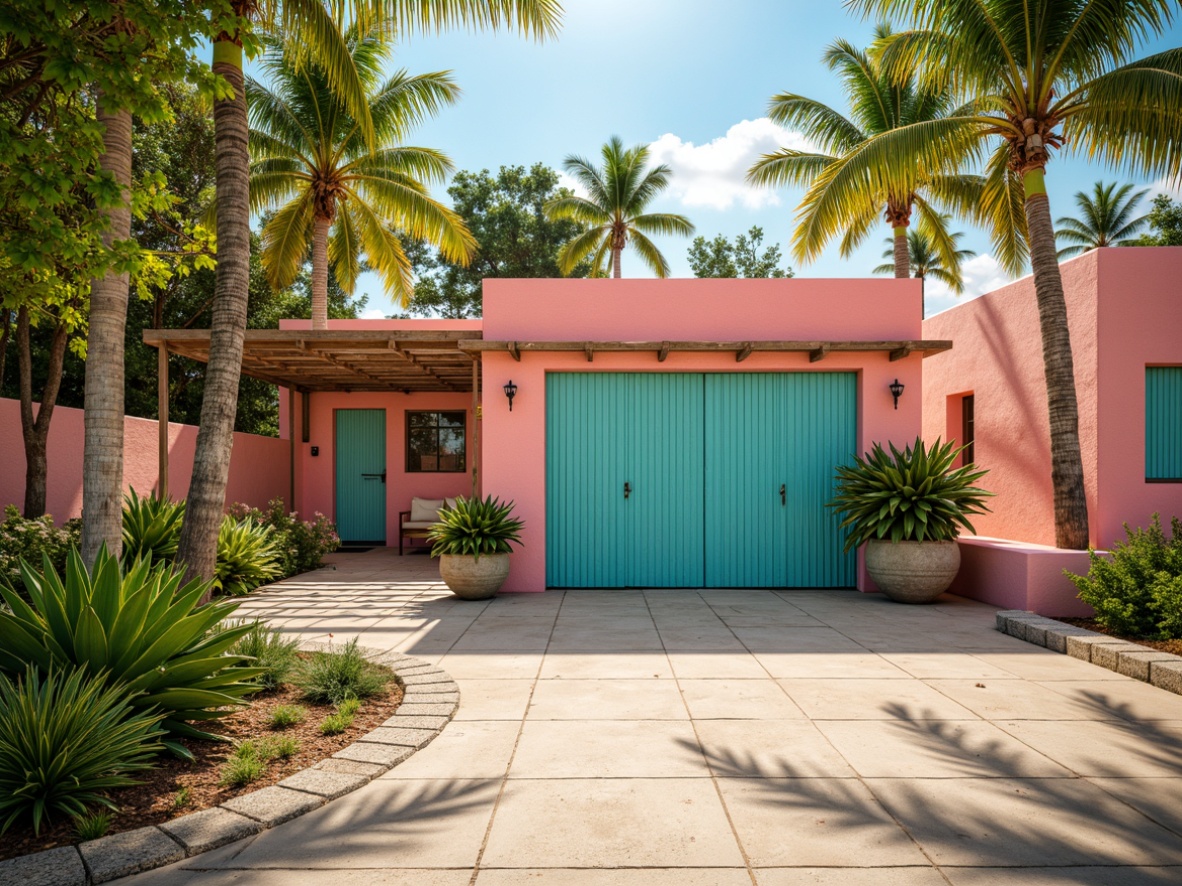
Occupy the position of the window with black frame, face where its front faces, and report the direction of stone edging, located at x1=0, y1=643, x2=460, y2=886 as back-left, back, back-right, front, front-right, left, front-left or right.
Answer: front

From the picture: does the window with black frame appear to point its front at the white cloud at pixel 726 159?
no

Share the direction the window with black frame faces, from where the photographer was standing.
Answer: facing the viewer

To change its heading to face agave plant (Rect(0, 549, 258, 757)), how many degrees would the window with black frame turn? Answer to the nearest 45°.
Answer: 0° — it already faces it

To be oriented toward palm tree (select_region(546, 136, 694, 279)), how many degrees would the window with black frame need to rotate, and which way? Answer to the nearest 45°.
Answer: approximately 135° to its left

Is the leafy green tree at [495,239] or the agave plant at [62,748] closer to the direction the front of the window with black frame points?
the agave plant

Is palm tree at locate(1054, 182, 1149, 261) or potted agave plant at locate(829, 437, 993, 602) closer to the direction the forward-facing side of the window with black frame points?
the potted agave plant

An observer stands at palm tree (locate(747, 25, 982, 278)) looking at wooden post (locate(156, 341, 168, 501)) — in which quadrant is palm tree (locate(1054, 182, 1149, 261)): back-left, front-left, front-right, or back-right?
back-right

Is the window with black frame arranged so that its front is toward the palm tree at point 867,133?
no

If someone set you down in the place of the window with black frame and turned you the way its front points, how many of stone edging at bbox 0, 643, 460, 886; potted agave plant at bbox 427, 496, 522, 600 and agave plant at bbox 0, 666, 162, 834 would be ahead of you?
3

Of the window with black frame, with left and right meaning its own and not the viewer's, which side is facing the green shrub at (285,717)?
front

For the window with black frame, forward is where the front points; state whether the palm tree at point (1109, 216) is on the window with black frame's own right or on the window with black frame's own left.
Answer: on the window with black frame's own left

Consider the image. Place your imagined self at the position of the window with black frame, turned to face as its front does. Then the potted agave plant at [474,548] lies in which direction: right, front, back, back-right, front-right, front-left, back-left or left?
front

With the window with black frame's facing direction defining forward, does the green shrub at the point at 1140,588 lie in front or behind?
in front
